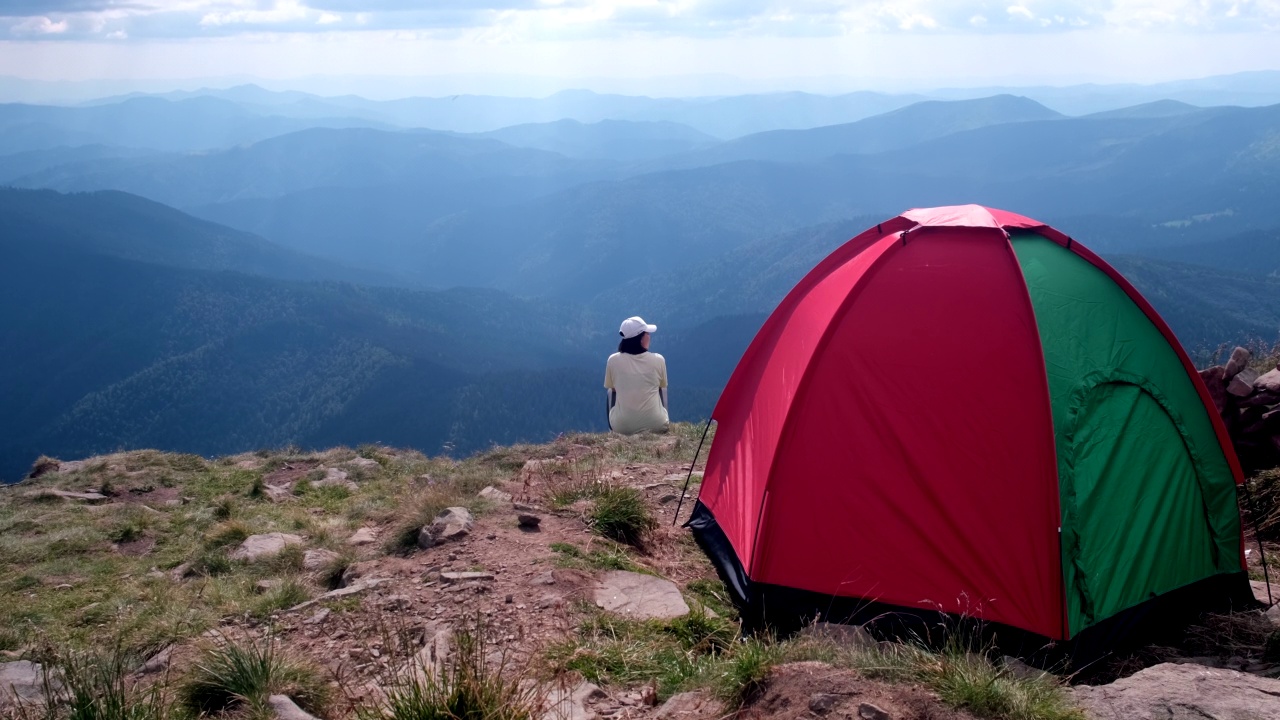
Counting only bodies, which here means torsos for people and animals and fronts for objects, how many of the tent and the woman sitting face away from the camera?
1

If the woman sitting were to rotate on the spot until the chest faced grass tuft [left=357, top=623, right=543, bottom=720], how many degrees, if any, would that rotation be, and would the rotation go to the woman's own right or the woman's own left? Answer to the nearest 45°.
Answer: approximately 180°

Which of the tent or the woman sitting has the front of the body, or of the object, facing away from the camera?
the woman sitting

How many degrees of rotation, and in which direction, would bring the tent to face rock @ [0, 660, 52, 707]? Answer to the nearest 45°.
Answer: approximately 90° to its right

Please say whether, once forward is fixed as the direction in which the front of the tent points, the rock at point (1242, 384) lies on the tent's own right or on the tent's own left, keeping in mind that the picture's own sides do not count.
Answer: on the tent's own left

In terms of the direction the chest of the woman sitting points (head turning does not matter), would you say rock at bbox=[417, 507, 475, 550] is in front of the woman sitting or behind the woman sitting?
behind

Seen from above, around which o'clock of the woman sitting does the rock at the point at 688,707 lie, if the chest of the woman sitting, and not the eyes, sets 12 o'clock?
The rock is roughly at 6 o'clock from the woman sitting.

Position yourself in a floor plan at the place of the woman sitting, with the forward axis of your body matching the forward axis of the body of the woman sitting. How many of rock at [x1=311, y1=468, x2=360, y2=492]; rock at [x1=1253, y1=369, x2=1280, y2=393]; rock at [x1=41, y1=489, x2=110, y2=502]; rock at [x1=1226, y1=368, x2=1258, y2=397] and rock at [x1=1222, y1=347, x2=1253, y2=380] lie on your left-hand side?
2

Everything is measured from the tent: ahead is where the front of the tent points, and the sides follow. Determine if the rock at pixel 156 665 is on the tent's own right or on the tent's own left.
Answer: on the tent's own right

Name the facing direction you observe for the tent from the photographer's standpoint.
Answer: facing the viewer and to the right of the viewer

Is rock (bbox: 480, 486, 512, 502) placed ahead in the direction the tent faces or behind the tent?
behind

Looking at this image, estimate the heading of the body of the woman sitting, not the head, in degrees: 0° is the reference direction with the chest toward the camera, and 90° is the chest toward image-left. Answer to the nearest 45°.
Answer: approximately 180°

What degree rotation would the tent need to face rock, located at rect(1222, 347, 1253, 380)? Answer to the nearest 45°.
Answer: approximately 90° to its left
